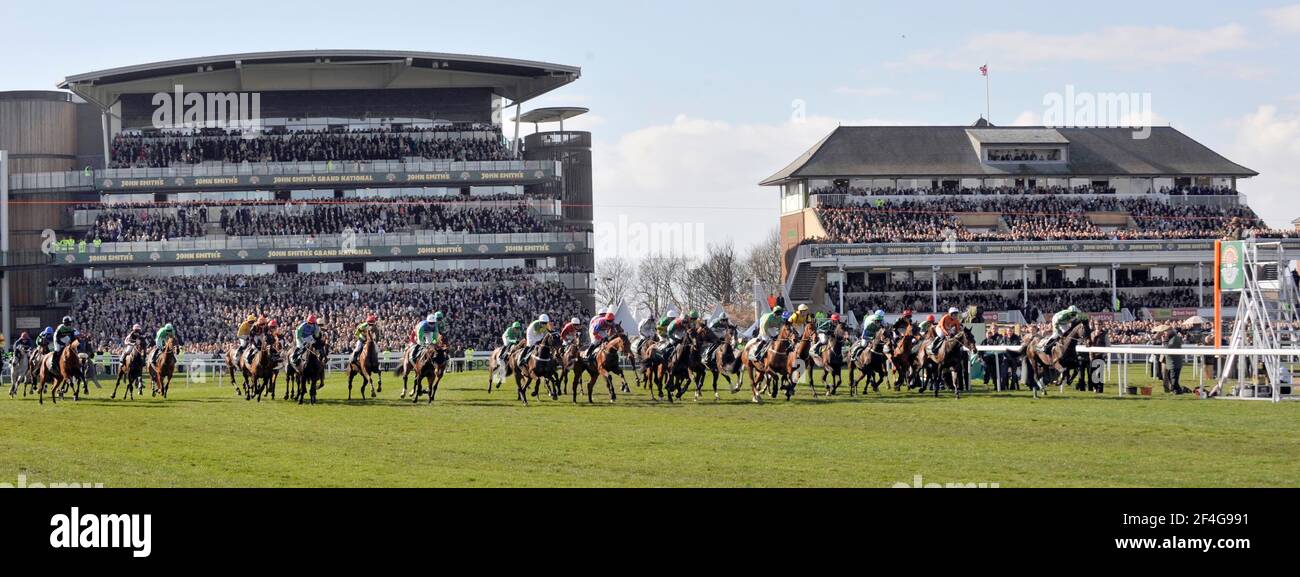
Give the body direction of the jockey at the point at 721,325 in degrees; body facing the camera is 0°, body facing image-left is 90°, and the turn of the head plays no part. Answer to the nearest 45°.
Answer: approximately 315°

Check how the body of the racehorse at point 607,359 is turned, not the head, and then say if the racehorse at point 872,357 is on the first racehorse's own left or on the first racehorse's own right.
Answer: on the first racehorse's own left

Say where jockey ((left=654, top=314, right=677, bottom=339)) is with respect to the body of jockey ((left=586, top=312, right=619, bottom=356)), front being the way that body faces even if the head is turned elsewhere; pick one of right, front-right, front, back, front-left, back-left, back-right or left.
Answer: left

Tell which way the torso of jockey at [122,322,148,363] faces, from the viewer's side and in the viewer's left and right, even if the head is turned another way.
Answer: facing the viewer and to the right of the viewer

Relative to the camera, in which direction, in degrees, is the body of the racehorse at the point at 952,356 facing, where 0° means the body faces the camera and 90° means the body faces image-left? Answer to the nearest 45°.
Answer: approximately 315°

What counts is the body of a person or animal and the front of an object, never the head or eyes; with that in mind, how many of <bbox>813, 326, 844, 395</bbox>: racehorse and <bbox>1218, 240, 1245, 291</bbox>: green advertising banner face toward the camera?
2

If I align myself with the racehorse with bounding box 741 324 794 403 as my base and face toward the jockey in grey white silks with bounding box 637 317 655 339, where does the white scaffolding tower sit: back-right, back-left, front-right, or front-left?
back-right

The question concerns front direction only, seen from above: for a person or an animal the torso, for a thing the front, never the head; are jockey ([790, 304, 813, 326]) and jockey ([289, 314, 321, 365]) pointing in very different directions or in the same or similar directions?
same or similar directions

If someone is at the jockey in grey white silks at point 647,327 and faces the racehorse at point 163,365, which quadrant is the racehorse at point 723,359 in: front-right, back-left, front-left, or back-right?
back-left
